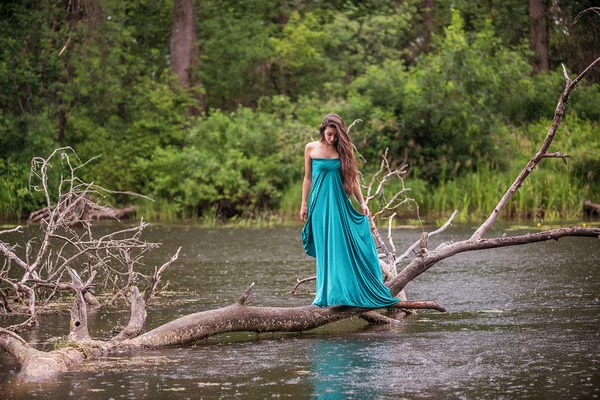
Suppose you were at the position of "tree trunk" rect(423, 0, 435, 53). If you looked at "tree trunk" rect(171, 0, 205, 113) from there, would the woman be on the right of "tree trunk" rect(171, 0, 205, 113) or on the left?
left

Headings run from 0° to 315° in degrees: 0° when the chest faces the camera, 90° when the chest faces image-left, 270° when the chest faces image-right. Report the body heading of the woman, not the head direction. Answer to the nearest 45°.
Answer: approximately 0°

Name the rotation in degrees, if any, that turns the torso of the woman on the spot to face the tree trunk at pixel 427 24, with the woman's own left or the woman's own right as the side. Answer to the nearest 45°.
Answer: approximately 180°

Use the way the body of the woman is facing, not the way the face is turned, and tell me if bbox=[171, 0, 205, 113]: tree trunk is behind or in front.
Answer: behind
